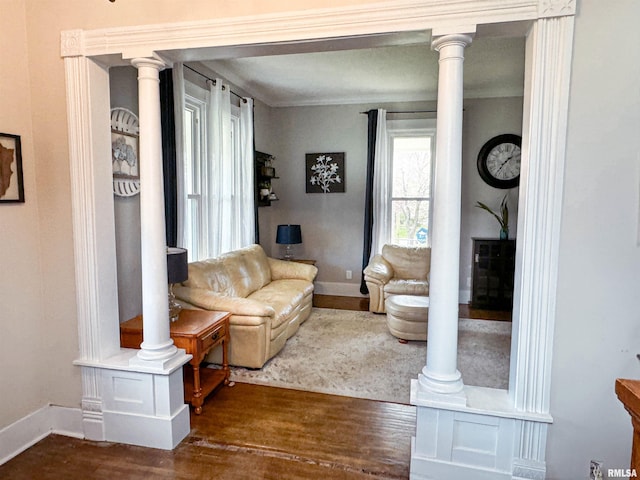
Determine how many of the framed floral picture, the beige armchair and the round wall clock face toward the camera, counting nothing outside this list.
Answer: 3

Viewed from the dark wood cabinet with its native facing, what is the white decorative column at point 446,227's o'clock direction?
The white decorative column is roughly at 12 o'clock from the dark wood cabinet.

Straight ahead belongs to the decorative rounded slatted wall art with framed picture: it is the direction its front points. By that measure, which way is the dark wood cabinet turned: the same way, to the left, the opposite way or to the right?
to the right

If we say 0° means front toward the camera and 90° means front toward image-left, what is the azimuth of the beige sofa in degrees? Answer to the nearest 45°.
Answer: approximately 315°

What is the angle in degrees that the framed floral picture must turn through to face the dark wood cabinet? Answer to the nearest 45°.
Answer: approximately 90° to its left

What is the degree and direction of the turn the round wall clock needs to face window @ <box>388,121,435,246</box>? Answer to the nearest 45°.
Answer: approximately 90° to its right

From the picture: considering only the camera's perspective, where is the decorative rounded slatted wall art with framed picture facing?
facing the viewer and to the right of the viewer

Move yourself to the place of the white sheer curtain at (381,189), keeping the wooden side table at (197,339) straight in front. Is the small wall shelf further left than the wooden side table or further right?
right

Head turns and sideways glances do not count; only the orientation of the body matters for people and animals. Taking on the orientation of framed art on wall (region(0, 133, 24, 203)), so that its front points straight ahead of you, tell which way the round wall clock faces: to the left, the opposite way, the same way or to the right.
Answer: to the right

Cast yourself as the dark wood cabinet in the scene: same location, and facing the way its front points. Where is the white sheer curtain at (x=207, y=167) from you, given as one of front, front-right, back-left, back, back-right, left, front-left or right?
front-right

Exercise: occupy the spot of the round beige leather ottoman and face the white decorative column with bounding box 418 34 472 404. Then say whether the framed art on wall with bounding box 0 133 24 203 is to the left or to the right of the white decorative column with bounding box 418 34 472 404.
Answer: right

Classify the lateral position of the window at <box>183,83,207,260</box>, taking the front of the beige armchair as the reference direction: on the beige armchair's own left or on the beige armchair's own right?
on the beige armchair's own right

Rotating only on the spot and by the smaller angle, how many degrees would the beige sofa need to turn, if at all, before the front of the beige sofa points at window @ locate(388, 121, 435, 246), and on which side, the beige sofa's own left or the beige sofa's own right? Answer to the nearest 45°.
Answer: approximately 90° to the beige sofa's own left

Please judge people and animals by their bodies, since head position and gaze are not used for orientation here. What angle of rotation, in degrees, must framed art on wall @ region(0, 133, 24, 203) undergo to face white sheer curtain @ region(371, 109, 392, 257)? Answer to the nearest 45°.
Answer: approximately 45° to its left
